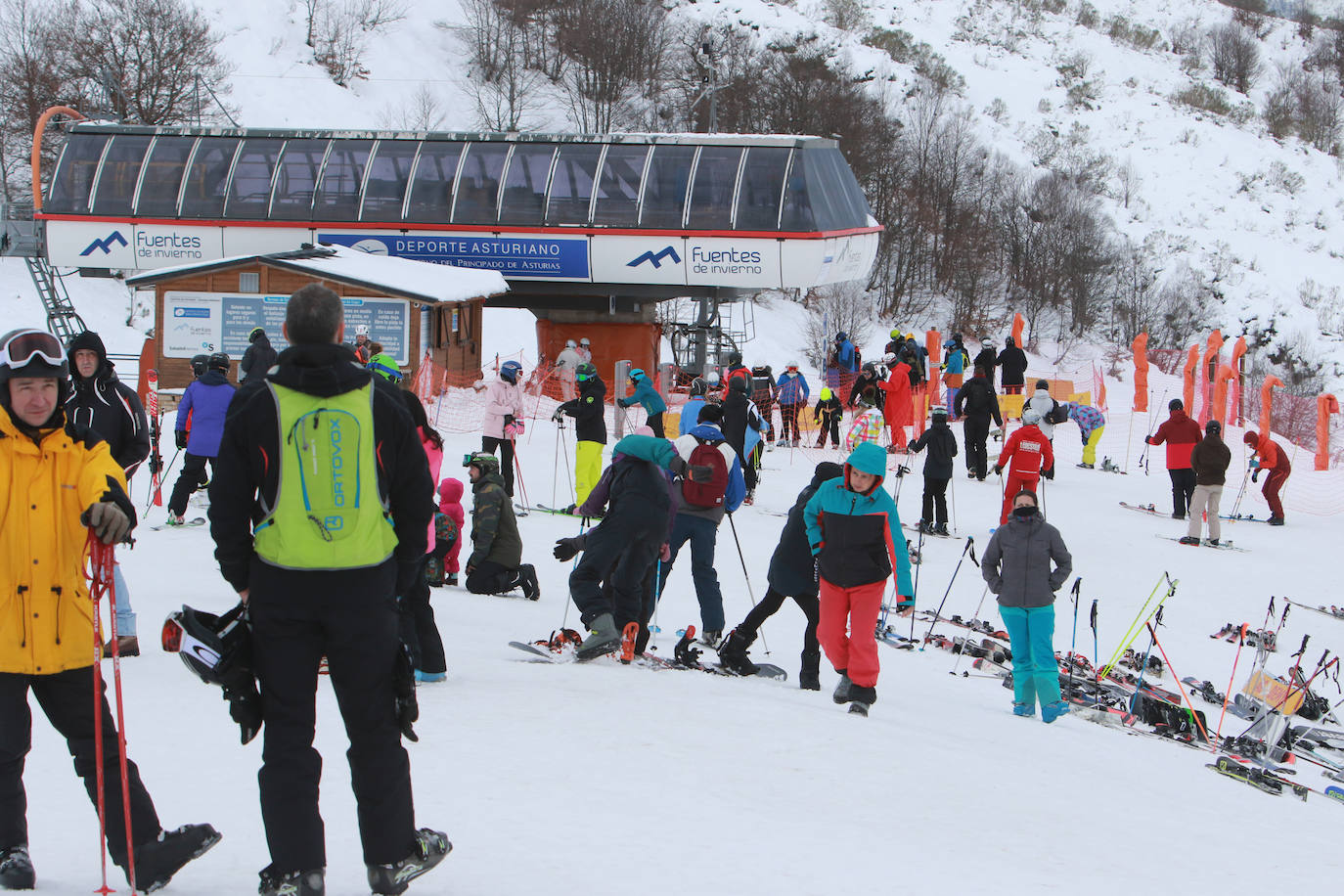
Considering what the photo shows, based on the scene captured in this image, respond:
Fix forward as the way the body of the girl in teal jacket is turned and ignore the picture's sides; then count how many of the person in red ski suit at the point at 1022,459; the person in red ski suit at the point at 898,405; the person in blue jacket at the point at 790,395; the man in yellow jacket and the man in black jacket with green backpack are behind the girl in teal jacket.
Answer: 3

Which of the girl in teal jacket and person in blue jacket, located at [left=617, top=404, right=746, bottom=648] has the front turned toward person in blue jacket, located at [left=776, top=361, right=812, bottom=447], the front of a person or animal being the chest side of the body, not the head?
person in blue jacket, located at [left=617, top=404, right=746, bottom=648]

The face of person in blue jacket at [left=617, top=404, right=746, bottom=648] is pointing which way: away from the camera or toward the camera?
away from the camera

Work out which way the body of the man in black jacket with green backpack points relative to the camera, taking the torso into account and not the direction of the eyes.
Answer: away from the camera

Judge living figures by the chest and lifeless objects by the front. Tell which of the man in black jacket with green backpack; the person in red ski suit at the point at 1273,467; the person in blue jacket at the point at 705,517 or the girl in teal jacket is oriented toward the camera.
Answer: the girl in teal jacket

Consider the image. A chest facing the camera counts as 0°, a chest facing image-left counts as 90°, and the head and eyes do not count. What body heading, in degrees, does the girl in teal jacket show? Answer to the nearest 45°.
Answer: approximately 0°

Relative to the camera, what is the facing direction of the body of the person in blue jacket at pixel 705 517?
away from the camera

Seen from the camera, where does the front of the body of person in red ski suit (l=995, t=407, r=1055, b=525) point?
away from the camera

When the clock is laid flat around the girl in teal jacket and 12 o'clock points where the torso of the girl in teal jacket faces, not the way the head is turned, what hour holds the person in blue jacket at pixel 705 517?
The person in blue jacket is roughly at 5 o'clock from the girl in teal jacket.

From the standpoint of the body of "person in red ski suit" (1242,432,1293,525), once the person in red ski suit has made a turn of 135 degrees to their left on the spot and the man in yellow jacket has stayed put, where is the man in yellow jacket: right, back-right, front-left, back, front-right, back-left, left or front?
front-right
